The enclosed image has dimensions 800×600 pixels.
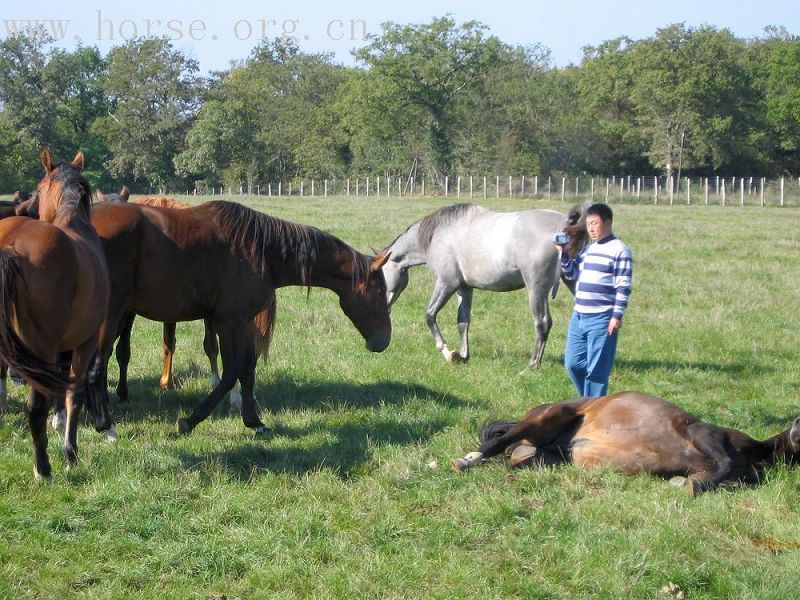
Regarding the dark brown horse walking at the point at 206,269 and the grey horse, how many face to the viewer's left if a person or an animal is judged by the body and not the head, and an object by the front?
1

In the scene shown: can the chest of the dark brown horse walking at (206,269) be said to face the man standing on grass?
yes

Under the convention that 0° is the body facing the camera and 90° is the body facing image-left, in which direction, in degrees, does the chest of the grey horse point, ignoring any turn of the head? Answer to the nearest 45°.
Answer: approximately 90°

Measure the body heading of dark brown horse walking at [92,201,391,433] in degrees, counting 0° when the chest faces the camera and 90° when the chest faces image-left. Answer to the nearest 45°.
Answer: approximately 270°

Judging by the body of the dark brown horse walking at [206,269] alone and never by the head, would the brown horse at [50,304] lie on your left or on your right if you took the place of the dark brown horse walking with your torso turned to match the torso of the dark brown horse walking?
on your right

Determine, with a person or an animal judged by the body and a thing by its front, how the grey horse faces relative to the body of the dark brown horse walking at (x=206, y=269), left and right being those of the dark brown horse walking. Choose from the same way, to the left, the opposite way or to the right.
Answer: the opposite way

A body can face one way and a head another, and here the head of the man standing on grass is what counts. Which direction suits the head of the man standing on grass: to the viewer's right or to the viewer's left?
to the viewer's left

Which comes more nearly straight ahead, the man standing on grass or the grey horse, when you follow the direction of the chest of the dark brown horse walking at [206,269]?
the man standing on grass
